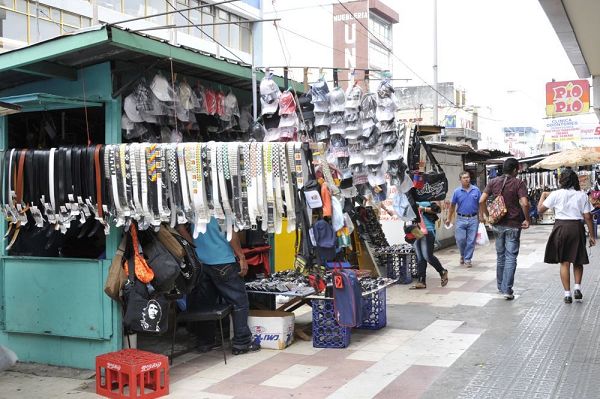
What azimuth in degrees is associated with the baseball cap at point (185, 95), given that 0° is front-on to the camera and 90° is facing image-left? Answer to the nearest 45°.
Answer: approximately 315°

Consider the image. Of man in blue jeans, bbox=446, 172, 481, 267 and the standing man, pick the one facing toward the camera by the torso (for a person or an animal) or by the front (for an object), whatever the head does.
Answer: the man in blue jeans

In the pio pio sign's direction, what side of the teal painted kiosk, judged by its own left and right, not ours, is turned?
left

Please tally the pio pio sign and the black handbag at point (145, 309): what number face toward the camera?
2

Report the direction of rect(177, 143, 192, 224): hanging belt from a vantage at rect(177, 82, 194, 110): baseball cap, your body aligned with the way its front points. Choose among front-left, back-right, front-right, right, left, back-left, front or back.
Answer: front-right

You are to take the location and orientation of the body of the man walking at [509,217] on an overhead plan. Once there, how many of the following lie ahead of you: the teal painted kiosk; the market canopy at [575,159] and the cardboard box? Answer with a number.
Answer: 1

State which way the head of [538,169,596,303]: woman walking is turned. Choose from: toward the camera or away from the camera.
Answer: away from the camera

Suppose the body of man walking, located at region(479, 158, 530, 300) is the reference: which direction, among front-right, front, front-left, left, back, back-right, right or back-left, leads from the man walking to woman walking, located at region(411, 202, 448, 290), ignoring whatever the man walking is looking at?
front-left

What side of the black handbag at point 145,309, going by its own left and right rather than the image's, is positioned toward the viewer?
front

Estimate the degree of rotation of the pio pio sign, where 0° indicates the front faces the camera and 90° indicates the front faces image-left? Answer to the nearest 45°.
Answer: approximately 0°
